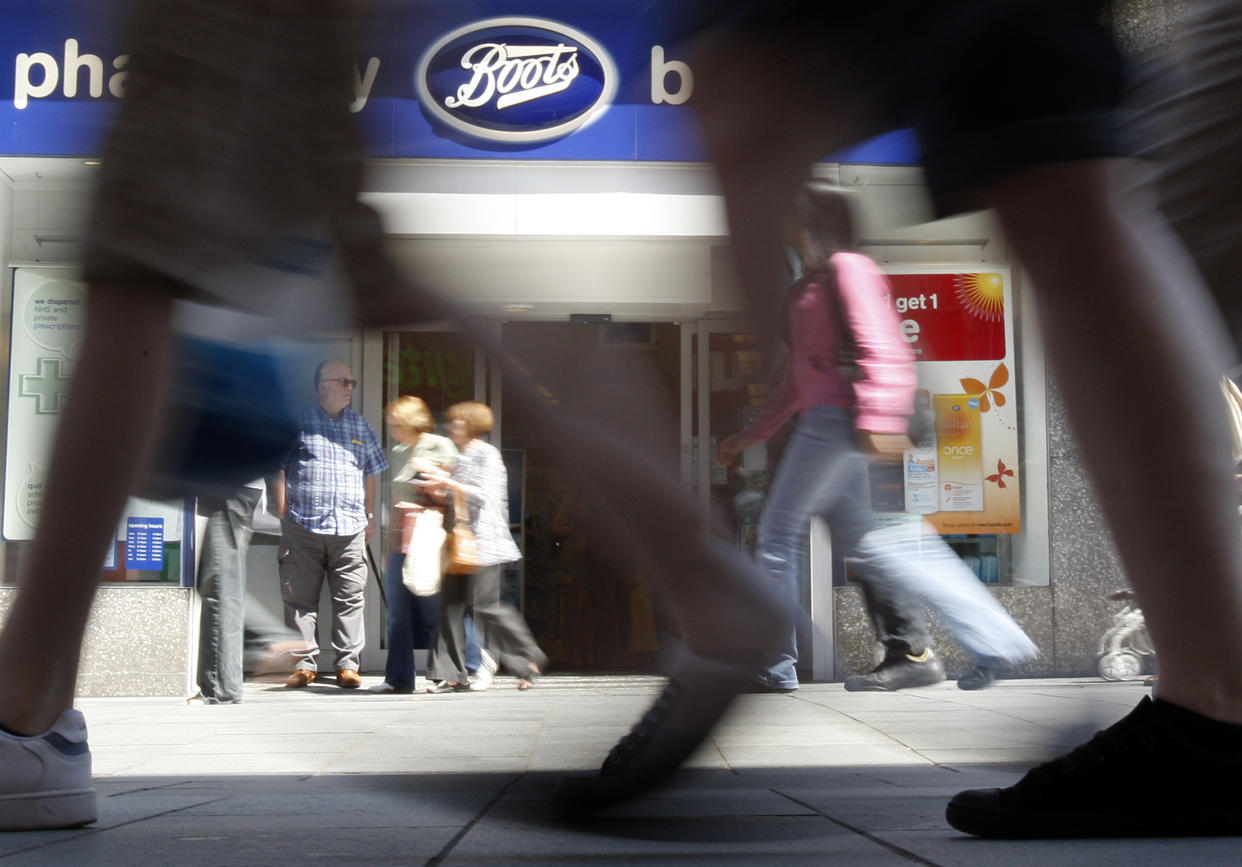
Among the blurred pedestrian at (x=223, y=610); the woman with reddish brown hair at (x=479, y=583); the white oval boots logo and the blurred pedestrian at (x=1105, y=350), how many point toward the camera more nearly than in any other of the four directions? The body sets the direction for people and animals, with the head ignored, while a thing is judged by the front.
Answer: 1

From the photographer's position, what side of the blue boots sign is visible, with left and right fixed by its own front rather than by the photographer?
front

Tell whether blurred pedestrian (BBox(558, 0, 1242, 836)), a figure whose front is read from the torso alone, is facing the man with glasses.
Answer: no

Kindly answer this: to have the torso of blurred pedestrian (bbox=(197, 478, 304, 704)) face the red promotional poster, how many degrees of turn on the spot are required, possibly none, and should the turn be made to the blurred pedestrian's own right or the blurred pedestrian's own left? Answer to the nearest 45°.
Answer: approximately 180°

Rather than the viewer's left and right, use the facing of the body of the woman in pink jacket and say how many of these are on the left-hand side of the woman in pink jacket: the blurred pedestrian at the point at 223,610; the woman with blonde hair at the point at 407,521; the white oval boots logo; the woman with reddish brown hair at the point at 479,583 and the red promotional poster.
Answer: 0

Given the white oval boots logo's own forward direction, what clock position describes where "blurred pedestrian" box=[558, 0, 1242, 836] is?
The blurred pedestrian is roughly at 12 o'clock from the white oval boots logo.

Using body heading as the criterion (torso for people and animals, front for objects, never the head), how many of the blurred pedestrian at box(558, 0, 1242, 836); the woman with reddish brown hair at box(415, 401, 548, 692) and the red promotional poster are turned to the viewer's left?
2

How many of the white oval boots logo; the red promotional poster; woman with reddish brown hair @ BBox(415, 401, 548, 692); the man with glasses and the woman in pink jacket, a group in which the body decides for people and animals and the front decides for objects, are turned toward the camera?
3

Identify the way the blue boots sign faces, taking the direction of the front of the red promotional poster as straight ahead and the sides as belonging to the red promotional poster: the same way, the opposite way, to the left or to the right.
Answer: the same way

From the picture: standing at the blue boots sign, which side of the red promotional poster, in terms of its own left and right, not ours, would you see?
right

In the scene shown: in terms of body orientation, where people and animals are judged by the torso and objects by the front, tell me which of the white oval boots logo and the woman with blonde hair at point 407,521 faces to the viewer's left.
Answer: the woman with blonde hair

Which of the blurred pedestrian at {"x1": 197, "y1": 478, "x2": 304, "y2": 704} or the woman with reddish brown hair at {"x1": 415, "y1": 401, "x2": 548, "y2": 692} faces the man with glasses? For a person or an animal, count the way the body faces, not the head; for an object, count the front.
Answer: the woman with reddish brown hair

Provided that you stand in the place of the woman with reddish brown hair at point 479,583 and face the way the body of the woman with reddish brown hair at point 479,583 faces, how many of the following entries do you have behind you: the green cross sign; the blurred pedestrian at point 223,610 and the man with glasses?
0

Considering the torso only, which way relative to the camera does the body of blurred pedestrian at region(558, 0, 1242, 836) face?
to the viewer's left

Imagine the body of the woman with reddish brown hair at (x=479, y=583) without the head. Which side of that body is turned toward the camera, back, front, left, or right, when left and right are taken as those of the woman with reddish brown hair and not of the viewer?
left

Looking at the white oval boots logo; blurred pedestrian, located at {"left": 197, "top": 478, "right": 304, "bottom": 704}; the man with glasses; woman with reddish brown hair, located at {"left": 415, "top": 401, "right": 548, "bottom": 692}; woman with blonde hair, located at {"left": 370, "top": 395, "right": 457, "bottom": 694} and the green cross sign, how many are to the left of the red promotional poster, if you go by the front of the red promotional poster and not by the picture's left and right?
0

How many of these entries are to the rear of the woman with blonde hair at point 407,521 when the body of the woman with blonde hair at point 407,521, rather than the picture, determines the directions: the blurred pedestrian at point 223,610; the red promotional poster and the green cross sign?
1

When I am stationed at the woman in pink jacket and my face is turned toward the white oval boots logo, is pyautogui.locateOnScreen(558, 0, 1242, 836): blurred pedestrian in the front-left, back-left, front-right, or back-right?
back-left
